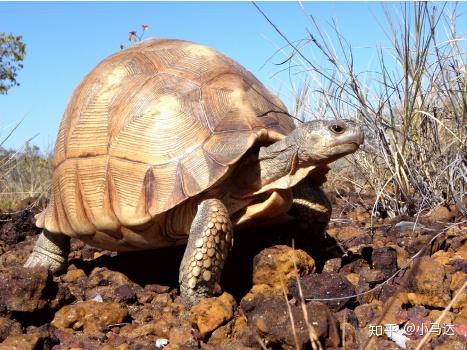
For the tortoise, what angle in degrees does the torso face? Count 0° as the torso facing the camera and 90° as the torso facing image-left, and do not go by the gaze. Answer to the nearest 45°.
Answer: approximately 315°
